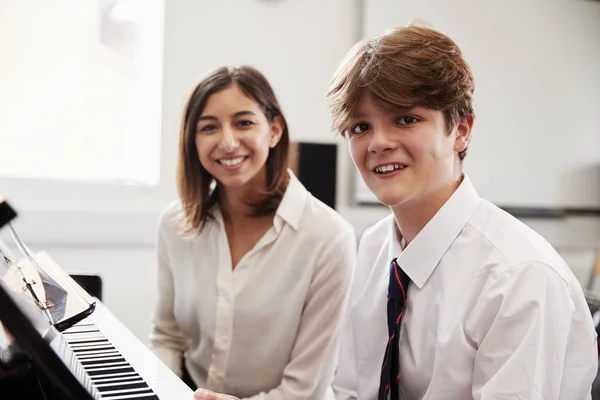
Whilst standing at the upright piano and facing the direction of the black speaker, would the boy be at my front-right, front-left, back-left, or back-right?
front-right

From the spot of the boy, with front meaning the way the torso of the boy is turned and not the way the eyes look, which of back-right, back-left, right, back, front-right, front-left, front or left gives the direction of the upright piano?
front

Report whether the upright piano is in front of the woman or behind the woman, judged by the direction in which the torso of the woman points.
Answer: in front

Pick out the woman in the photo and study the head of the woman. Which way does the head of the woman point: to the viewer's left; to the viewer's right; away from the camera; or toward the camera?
toward the camera

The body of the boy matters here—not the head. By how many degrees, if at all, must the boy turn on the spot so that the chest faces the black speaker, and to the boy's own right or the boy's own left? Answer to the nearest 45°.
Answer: approximately 135° to the boy's own right

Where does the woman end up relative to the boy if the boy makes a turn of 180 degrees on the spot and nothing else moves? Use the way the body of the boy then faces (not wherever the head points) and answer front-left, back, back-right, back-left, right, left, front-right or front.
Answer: left

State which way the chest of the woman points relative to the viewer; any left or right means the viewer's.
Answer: facing the viewer and to the left of the viewer

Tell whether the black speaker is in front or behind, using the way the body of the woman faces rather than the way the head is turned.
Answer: behind
